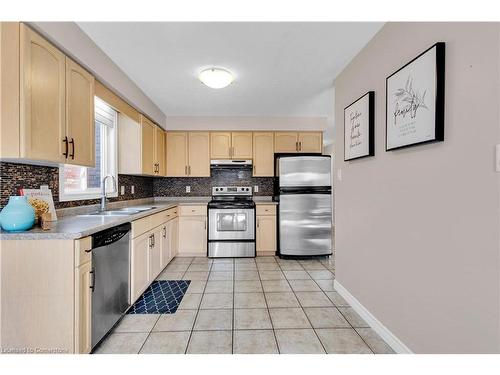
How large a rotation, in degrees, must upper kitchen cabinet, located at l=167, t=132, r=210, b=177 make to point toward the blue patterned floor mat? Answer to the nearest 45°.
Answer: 0° — it already faces it

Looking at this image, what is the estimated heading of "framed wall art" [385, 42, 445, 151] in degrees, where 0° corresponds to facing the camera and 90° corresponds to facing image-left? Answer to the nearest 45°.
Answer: approximately 45°

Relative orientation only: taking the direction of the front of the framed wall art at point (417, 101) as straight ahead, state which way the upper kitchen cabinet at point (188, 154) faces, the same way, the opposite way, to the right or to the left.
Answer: to the left

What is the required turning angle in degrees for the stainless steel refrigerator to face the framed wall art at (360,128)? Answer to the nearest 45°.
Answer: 0° — it already faces it

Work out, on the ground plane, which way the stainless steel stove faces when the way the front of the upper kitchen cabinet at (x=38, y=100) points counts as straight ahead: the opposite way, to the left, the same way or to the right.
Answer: to the right

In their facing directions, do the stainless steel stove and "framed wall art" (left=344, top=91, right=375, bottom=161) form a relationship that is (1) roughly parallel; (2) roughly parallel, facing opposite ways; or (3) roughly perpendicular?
roughly perpendicular

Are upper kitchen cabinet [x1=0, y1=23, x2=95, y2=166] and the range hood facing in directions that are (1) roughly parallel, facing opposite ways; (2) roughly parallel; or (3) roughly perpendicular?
roughly perpendicular

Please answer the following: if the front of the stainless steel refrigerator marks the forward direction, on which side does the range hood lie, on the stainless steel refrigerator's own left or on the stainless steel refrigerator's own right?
on the stainless steel refrigerator's own right
